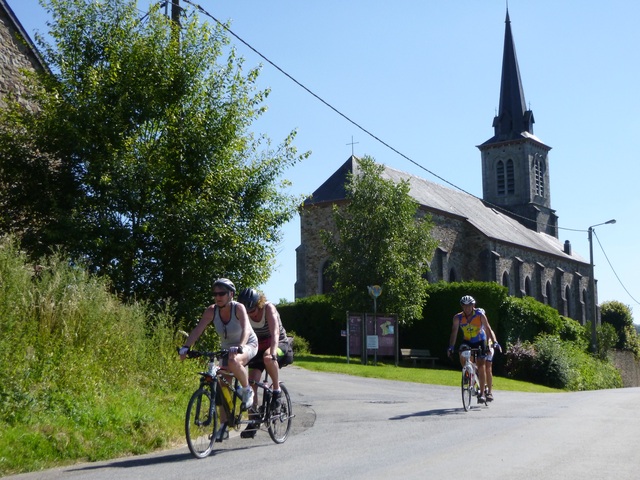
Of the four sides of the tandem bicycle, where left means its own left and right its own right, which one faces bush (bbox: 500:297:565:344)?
back

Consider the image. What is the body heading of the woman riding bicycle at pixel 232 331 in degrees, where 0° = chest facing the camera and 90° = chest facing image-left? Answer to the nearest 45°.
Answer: approximately 45°

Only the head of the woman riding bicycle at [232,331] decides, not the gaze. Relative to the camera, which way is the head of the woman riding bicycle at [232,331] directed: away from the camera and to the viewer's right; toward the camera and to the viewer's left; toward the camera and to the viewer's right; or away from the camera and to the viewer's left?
toward the camera and to the viewer's left

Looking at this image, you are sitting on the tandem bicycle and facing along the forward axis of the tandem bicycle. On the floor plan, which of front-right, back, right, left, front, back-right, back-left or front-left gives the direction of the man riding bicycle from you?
back

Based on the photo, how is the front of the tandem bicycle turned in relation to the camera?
facing the viewer and to the left of the viewer

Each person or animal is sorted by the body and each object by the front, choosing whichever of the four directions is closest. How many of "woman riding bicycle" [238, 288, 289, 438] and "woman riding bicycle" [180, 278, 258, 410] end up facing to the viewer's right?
0

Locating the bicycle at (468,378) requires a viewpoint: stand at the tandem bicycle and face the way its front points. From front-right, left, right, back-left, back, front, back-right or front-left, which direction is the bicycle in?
back

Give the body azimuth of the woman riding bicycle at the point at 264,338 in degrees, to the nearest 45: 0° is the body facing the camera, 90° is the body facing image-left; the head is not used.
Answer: approximately 45°

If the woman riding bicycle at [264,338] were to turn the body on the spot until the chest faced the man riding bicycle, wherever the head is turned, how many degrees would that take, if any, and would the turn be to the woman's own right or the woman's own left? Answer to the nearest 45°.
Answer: approximately 180°

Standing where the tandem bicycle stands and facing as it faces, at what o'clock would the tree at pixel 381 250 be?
The tree is roughly at 5 o'clock from the tandem bicycle.

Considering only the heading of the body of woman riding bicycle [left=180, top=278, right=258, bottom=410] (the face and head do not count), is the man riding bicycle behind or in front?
behind

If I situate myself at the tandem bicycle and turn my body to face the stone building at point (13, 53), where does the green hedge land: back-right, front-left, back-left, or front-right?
front-right

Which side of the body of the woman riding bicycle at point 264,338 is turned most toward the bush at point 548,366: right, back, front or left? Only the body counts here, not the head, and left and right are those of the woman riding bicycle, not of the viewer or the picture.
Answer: back
